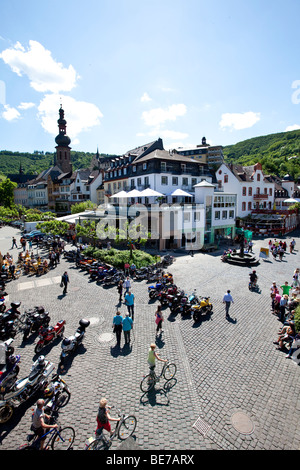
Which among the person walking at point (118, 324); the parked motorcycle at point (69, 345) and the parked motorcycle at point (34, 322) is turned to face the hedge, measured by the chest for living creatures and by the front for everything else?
the person walking

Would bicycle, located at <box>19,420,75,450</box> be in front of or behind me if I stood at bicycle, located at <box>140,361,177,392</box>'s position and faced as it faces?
behind

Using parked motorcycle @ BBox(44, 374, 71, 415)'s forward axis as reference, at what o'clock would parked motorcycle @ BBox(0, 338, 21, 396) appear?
parked motorcycle @ BBox(0, 338, 21, 396) is roughly at 9 o'clock from parked motorcycle @ BBox(44, 374, 71, 415).

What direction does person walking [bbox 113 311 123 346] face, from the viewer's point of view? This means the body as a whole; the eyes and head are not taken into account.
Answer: away from the camera

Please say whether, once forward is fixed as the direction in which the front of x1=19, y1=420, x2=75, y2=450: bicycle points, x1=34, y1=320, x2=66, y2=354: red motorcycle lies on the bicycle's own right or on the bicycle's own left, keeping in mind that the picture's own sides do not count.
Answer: on the bicycle's own left

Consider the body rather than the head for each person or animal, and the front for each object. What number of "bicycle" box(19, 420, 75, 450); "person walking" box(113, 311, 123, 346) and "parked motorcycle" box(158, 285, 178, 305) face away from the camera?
1

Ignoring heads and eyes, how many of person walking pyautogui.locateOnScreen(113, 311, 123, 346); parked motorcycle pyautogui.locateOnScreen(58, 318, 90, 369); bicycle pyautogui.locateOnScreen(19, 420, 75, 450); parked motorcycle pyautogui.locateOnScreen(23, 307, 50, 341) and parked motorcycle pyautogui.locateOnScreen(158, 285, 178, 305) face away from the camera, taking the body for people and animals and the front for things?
1

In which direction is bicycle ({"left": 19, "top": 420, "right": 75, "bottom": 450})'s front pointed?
to the viewer's right

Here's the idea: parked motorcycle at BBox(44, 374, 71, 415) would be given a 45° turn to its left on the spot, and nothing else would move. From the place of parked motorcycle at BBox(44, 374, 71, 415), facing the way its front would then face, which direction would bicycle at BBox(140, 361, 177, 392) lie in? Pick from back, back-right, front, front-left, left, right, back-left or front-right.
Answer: right
